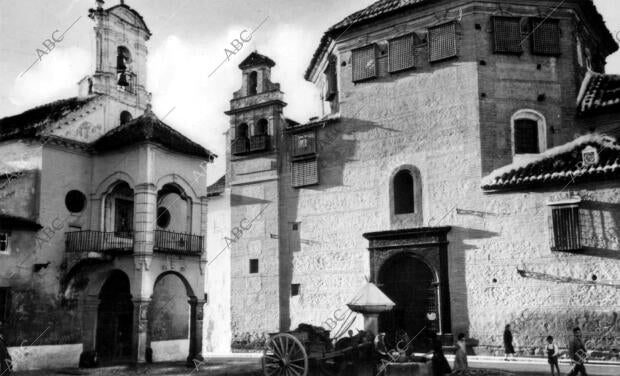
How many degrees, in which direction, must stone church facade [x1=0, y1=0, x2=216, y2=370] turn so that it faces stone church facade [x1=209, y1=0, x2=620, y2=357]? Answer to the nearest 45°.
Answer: approximately 45° to its left

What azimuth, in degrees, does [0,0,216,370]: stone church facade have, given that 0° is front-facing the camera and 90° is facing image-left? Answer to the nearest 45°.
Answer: approximately 315°
